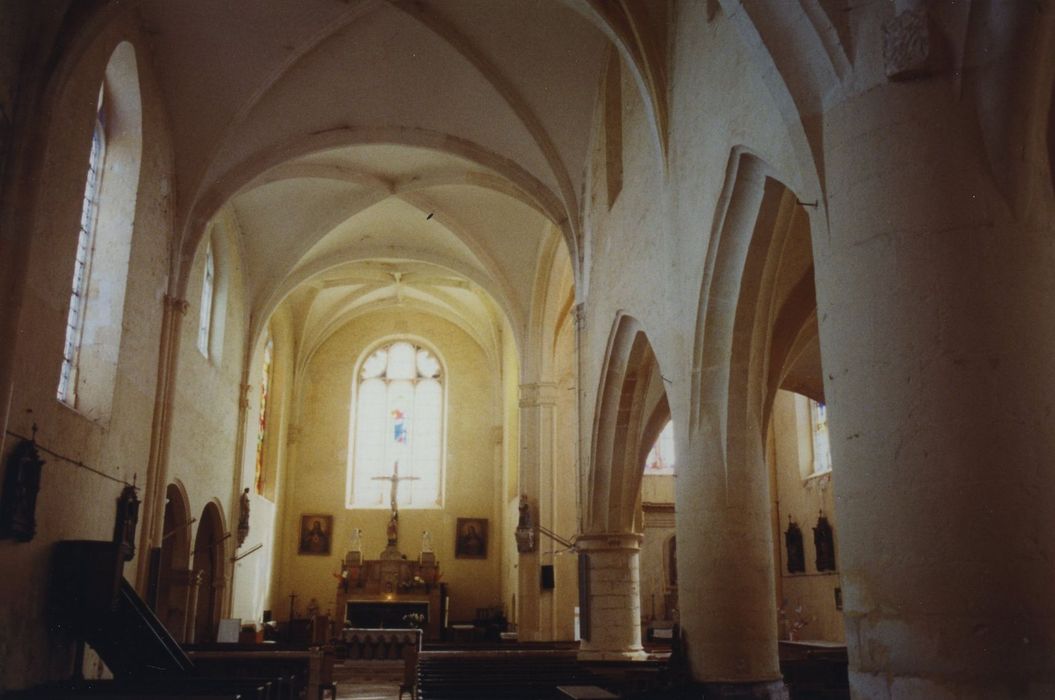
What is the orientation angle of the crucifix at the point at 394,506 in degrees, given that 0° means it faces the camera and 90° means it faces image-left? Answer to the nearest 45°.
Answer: approximately 0°

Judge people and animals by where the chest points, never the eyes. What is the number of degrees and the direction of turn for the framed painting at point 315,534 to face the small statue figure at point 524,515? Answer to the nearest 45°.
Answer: approximately 45° to its left

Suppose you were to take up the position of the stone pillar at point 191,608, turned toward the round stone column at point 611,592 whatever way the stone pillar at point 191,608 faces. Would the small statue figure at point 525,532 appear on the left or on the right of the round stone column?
left

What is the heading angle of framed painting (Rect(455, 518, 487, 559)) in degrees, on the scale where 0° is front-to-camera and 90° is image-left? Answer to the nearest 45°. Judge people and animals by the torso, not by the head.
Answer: approximately 0°

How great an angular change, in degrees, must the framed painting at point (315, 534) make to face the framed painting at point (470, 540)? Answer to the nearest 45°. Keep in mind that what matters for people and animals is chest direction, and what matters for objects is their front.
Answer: approximately 90° to its left
